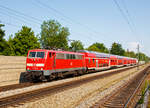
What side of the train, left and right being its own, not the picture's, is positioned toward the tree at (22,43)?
right

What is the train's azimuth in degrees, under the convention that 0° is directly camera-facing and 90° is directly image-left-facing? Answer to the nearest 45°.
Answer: approximately 45°
